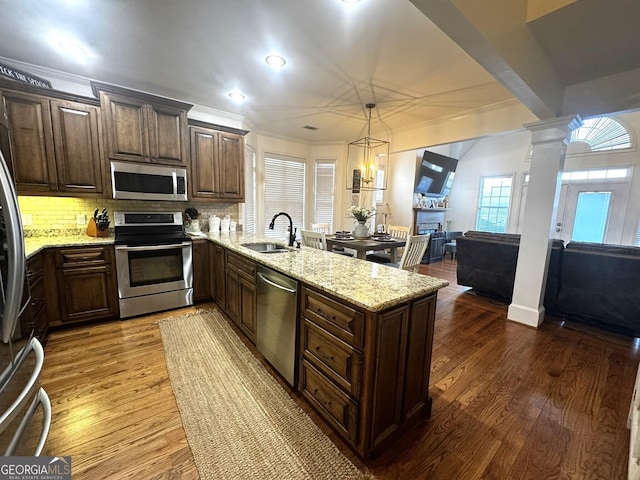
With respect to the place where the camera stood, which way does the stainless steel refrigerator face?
facing to the right of the viewer

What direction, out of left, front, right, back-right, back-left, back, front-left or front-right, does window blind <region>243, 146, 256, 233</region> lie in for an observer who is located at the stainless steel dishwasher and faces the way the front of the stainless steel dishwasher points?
back-right

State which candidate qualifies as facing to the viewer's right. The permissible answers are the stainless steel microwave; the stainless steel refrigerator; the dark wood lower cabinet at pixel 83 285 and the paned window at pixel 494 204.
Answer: the stainless steel refrigerator

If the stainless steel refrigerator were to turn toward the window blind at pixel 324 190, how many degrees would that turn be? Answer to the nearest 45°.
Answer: approximately 45° to its left

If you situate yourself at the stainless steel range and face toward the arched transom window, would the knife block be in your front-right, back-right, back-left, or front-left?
back-left

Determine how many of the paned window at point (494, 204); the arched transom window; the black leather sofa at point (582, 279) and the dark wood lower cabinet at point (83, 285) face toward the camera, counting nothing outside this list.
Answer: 3

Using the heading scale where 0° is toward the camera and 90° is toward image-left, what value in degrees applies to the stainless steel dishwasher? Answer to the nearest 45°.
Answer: approximately 45°

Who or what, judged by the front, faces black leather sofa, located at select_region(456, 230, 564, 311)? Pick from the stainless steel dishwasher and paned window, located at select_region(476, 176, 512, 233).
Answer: the paned window

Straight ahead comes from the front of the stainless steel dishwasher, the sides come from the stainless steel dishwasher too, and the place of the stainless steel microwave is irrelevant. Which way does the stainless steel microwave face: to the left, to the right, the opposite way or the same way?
to the left

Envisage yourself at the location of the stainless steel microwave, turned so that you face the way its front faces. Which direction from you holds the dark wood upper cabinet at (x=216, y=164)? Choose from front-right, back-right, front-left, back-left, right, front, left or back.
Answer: left

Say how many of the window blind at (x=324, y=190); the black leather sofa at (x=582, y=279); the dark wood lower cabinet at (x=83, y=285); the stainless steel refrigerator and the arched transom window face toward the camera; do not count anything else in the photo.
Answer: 3
